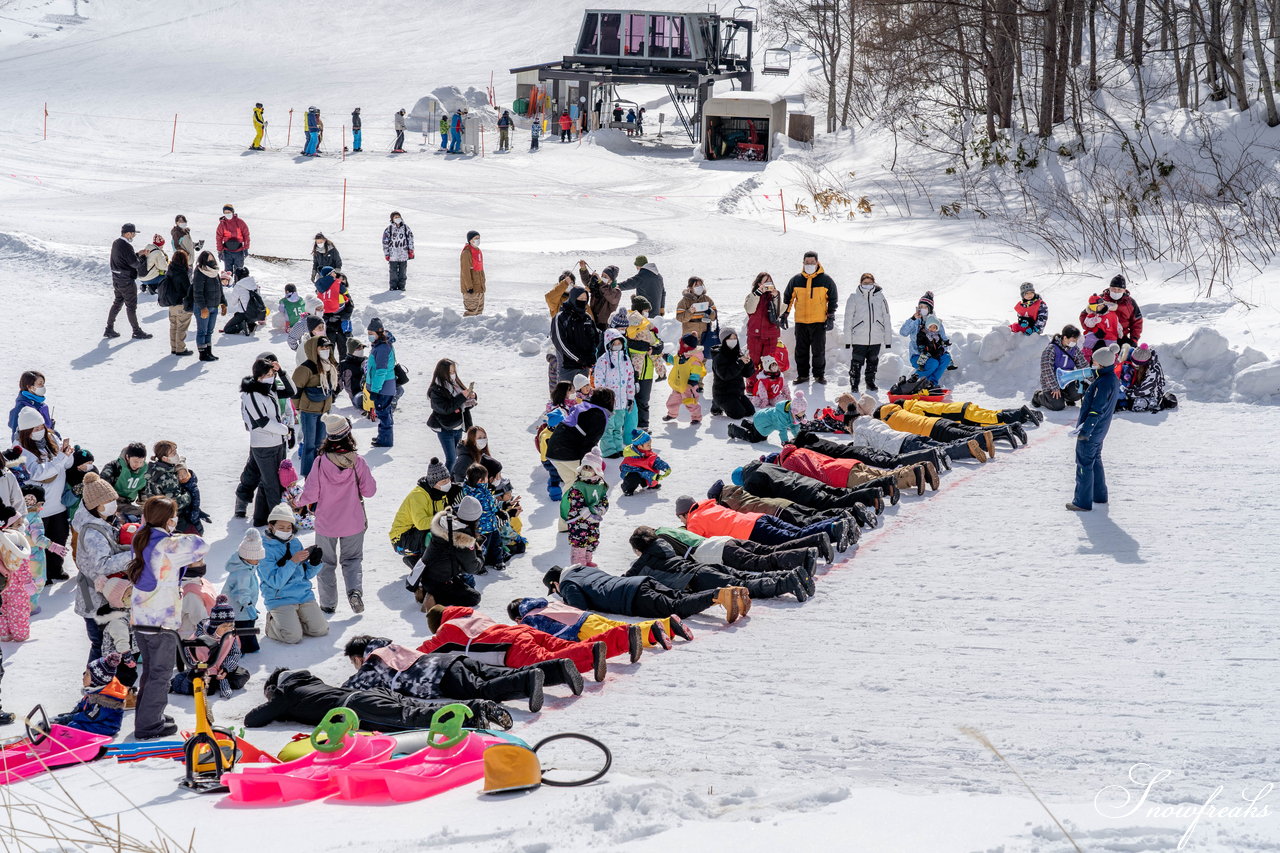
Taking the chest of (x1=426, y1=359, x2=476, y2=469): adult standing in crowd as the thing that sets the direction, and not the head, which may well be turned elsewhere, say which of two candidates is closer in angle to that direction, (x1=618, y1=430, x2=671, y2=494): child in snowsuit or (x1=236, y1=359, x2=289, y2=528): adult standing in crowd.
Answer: the child in snowsuit

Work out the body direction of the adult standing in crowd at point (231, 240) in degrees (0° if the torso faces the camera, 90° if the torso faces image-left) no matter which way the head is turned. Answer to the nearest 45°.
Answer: approximately 0°

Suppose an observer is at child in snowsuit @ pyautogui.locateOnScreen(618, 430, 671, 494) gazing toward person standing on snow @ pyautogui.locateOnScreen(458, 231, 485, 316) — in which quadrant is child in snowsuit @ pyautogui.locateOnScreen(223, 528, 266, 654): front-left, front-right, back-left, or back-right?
back-left

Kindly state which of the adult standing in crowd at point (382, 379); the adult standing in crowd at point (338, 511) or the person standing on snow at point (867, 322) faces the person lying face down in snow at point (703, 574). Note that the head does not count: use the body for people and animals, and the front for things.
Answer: the person standing on snow

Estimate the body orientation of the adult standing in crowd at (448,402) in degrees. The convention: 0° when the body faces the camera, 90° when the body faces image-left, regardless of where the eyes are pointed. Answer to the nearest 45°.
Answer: approximately 315°

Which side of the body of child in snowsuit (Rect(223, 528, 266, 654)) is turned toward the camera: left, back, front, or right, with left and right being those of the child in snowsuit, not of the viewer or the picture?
right

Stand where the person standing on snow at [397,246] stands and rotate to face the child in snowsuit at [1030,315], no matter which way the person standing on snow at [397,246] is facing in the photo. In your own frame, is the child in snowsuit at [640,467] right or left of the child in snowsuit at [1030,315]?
right

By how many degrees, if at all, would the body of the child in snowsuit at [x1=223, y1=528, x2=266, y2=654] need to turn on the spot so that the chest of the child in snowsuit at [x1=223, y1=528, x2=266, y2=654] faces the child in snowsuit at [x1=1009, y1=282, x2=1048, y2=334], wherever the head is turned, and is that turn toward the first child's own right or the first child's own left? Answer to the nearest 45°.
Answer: approximately 45° to the first child's own left

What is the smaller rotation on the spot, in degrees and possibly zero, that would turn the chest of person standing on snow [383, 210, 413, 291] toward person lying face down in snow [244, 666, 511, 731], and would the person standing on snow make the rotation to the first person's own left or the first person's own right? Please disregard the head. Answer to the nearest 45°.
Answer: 0° — they already face them

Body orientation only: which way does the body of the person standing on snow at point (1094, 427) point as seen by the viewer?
to the viewer's left
